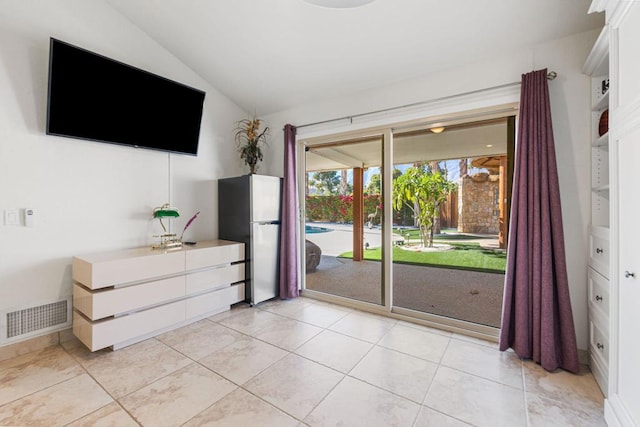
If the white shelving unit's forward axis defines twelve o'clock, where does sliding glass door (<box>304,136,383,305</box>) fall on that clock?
The sliding glass door is roughly at 12 o'clock from the white shelving unit.

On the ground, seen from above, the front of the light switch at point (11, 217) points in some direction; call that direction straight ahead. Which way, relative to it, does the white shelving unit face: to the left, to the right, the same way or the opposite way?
the opposite way

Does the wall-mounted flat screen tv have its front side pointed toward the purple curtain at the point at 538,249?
yes

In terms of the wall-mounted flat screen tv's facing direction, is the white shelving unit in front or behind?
in front

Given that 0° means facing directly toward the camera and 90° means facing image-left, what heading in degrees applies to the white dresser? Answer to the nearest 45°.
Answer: approximately 315°

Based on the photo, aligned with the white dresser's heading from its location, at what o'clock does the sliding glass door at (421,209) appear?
The sliding glass door is roughly at 11 o'clock from the white dresser.

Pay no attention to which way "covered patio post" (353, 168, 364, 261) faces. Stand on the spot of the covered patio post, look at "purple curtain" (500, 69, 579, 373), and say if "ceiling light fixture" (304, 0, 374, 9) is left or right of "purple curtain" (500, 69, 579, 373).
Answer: right

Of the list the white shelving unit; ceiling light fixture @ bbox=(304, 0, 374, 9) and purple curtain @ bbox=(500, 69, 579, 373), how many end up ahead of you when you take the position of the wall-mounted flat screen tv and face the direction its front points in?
3
